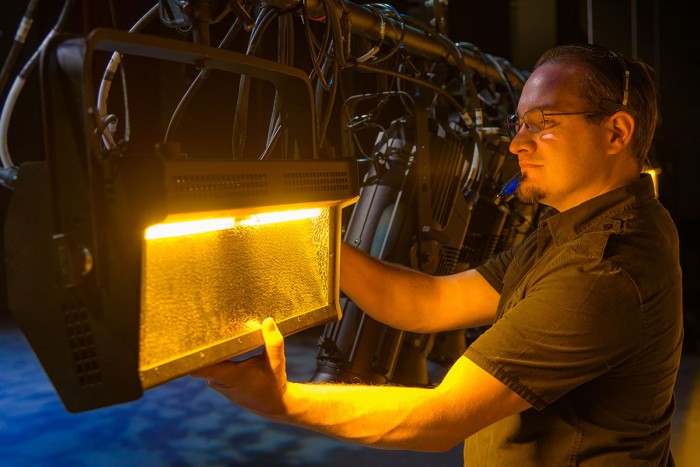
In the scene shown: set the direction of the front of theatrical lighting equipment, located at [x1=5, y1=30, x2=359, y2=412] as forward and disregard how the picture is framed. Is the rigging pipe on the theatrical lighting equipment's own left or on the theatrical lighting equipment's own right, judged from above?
on the theatrical lighting equipment's own left

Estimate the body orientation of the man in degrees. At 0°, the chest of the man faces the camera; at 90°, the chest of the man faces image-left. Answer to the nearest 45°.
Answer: approximately 90°

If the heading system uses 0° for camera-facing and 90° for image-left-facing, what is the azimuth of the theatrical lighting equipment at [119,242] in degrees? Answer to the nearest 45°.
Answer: approximately 315°

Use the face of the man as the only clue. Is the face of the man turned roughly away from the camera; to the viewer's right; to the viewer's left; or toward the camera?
to the viewer's left

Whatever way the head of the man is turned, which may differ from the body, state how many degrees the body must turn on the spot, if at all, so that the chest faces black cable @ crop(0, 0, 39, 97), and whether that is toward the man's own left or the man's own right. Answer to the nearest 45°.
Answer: approximately 45° to the man's own left
